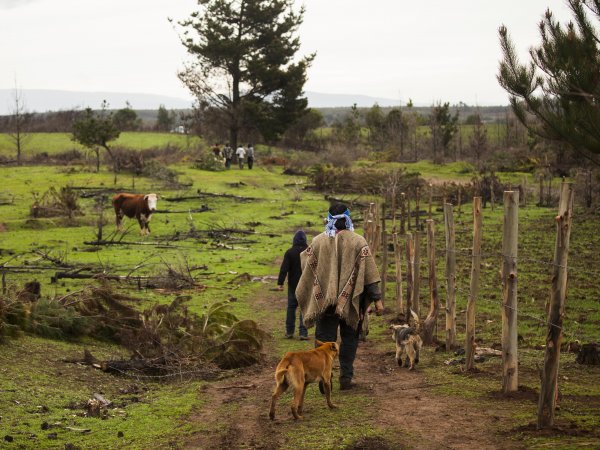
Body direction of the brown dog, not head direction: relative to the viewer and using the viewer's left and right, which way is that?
facing away from the viewer and to the right of the viewer

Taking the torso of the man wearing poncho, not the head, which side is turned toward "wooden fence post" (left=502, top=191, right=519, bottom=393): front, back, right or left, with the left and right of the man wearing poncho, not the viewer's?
right

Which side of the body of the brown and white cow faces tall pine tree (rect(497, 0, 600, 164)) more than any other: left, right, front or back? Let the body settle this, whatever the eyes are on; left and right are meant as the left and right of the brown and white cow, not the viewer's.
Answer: front

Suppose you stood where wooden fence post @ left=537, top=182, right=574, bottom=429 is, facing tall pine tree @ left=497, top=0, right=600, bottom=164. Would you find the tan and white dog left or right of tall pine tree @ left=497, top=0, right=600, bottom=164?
left

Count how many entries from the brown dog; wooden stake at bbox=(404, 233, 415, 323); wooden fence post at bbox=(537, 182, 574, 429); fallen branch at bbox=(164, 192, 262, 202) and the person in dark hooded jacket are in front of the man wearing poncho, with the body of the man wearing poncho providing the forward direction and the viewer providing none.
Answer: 3

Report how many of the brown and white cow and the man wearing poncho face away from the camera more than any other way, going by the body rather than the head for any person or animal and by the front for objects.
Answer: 1

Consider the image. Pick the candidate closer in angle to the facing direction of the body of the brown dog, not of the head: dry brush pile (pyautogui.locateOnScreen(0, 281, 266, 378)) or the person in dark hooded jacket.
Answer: the person in dark hooded jacket

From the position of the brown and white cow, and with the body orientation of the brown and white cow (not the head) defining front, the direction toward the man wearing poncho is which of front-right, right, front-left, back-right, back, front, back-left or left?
front-right

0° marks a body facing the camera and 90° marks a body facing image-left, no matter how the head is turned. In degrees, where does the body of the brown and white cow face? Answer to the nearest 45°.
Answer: approximately 315°

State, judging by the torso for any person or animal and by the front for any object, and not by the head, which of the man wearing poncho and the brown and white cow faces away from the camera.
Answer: the man wearing poncho

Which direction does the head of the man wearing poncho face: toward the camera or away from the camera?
away from the camera

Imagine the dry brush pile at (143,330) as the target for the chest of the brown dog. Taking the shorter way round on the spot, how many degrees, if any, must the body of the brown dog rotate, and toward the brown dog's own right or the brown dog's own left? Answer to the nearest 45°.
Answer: approximately 90° to the brown dog's own left

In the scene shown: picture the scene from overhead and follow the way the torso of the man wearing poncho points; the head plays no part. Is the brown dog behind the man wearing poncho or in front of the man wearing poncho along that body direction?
behind

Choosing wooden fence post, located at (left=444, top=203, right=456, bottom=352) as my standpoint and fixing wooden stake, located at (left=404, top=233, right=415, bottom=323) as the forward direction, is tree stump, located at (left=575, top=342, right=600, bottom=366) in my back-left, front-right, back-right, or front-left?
back-right

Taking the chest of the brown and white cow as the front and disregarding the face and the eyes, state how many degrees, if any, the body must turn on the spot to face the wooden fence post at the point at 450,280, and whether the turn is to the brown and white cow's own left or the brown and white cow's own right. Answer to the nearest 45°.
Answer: approximately 45° to the brown and white cow's own right

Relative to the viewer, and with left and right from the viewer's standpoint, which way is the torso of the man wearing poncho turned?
facing away from the viewer
